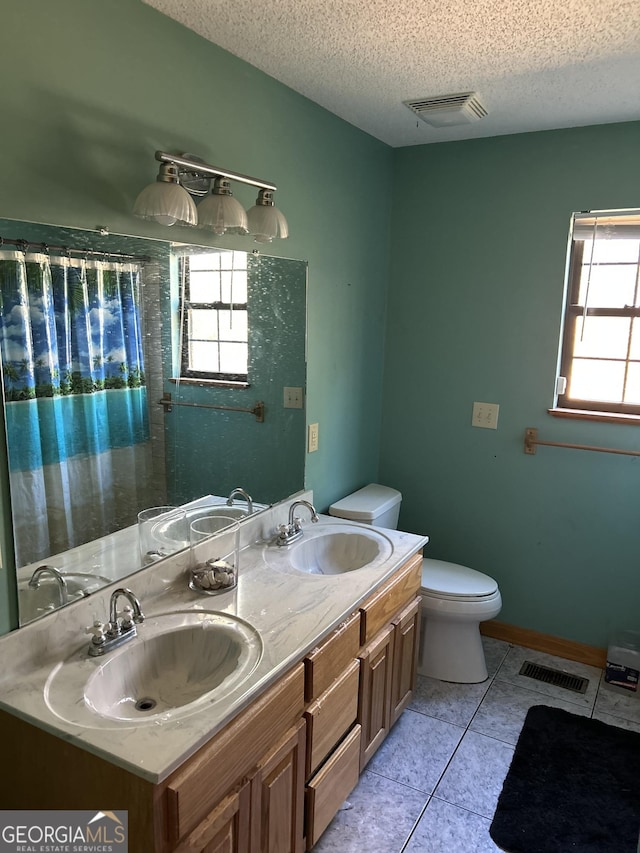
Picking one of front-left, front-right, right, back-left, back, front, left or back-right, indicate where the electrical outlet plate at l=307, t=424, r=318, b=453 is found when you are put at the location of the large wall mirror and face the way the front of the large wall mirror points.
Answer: left

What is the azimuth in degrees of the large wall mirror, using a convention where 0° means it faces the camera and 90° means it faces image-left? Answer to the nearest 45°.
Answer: approximately 315°

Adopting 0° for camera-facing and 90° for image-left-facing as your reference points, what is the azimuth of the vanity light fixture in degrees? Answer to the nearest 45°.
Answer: approximately 315°

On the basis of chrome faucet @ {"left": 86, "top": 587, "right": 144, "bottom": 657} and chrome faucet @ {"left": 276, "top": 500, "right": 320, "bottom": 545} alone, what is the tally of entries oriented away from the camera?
0

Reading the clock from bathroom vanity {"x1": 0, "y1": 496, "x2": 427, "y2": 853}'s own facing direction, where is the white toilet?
The white toilet is roughly at 9 o'clock from the bathroom vanity.

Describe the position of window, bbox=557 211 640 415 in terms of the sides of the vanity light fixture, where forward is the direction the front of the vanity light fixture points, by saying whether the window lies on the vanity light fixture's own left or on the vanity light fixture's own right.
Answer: on the vanity light fixture's own left

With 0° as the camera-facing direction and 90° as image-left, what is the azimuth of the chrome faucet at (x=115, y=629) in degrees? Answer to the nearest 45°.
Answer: approximately 315°
